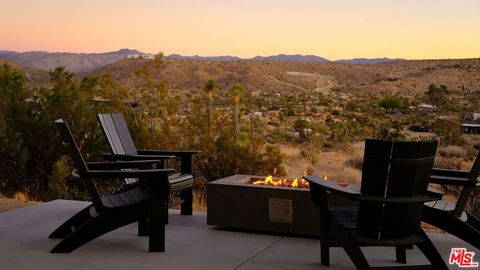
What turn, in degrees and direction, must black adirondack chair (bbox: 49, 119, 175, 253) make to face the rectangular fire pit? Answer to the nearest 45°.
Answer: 0° — it already faces it

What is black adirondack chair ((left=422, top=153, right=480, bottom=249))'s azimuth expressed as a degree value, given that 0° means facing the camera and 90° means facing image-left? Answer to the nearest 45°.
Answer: approximately 90°

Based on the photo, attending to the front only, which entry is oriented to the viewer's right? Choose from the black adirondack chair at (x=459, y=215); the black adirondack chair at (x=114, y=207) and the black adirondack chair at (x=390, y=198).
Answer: the black adirondack chair at (x=114, y=207)

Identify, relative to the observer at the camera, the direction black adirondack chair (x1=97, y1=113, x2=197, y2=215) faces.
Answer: facing the viewer and to the right of the viewer

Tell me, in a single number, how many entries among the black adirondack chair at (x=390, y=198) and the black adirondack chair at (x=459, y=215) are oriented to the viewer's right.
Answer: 0

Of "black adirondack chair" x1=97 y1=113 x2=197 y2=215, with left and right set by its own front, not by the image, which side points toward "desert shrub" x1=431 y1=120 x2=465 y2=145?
left

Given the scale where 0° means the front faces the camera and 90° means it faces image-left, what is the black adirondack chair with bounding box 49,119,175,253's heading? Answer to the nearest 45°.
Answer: approximately 270°

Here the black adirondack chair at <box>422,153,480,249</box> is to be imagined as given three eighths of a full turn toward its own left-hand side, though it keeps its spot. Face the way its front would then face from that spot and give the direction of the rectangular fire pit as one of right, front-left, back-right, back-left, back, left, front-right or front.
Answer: back-right

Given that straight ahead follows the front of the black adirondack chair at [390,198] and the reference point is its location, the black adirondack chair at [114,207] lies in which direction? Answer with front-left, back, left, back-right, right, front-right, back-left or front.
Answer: front-left

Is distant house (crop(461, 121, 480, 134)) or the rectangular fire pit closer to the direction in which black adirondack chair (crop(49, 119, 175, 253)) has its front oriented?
the rectangular fire pit

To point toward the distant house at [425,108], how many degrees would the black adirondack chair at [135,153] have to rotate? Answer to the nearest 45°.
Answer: approximately 90° to its left

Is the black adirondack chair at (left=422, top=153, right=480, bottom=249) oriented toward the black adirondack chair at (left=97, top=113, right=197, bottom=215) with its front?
yes

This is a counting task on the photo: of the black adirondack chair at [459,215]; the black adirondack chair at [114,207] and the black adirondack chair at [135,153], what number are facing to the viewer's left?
1

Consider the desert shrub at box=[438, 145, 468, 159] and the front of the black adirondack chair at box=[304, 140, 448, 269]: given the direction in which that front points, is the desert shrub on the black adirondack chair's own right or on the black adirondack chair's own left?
on the black adirondack chair's own right

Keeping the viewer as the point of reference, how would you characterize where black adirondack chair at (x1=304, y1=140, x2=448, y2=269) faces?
facing away from the viewer and to the left of the viewer
